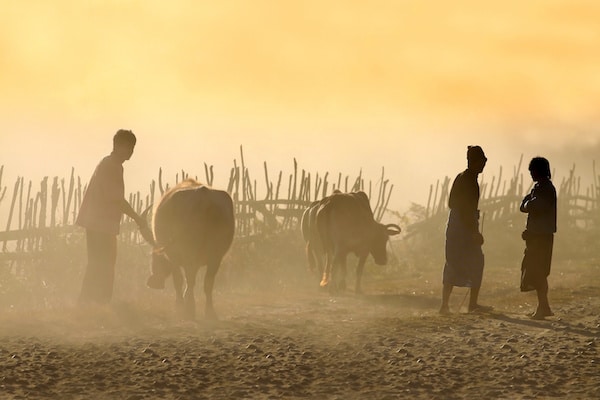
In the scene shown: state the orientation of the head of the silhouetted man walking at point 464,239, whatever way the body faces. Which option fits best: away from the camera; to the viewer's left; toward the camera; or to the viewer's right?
to the viewer's right

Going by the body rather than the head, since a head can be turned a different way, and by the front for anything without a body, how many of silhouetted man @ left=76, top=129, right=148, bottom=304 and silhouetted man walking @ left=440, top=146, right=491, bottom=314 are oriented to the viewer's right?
2

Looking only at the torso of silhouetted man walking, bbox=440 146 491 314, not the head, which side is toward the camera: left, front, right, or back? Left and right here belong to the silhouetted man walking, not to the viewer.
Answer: right

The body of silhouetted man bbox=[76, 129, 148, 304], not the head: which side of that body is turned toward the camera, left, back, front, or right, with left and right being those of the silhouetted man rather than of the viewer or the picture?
right

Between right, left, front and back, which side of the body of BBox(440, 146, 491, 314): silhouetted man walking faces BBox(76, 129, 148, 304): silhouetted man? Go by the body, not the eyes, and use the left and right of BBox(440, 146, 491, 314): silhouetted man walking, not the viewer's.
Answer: back
